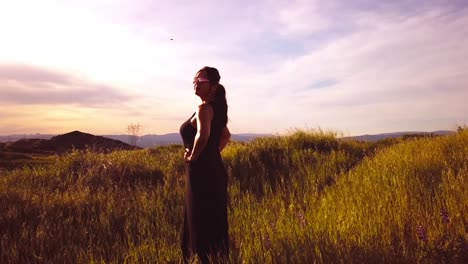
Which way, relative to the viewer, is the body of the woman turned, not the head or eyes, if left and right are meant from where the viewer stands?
facing to the left of the viewer
